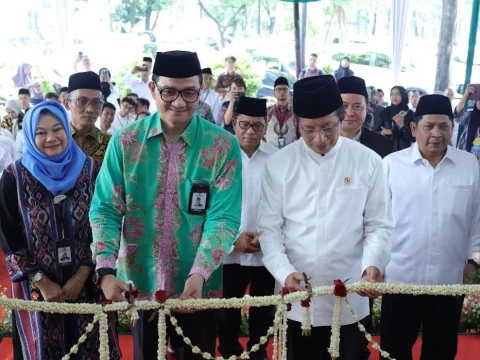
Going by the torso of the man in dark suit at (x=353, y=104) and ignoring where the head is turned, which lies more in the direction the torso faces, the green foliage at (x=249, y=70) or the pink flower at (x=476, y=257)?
the pink flower

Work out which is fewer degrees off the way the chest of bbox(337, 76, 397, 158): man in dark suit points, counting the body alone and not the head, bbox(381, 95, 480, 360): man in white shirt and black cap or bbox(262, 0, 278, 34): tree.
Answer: the man in white shirt and black cap

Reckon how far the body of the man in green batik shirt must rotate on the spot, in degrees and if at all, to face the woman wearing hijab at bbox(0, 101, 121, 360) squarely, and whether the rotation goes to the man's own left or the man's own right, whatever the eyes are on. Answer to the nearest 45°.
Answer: approximately 135° to the man's own right

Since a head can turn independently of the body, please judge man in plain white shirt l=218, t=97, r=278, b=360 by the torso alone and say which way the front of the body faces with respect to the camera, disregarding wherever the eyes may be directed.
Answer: toward the camera

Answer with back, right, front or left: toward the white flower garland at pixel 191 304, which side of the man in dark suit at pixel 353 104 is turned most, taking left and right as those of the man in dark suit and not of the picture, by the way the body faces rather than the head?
front

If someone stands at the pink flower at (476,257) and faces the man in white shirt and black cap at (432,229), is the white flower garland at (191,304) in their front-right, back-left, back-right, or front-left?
front-left

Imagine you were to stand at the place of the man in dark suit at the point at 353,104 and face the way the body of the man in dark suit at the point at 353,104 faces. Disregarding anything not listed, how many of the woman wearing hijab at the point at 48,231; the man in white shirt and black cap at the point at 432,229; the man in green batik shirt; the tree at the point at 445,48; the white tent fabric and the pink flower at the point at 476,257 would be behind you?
2

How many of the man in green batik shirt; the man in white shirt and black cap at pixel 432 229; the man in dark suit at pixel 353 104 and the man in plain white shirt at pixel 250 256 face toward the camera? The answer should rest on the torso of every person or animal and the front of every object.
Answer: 4

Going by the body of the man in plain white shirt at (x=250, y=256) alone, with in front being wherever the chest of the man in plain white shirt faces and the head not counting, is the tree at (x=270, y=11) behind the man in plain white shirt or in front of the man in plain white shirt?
behind

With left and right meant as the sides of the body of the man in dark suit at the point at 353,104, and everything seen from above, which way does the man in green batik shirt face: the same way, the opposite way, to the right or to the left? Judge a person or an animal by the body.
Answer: the same way

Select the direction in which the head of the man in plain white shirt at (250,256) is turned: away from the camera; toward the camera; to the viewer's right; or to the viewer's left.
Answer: toward the camera

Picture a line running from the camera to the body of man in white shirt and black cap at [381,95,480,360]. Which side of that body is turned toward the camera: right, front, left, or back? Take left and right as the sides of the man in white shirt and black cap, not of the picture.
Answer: front

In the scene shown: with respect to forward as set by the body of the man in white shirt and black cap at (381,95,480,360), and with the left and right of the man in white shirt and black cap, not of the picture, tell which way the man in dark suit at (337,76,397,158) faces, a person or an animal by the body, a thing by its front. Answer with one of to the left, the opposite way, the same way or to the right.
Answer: the same way

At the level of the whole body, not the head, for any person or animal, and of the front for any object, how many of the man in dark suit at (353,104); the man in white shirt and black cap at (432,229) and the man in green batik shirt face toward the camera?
3

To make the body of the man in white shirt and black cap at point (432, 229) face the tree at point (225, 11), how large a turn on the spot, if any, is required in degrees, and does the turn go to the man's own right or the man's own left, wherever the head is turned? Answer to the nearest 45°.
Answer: approximately 135° to the man's own right

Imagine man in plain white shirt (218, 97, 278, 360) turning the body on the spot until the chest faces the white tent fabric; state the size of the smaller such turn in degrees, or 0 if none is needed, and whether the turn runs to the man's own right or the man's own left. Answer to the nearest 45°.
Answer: approximately 180°

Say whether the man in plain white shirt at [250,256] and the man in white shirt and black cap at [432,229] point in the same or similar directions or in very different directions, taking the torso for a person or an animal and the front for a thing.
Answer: same or similar directions

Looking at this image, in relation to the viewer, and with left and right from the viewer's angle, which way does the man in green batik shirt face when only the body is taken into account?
facing the viewer

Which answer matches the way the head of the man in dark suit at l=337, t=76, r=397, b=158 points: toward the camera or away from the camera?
toward the camera
